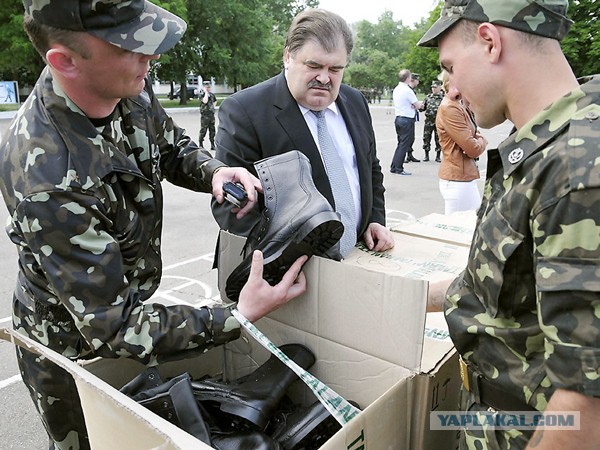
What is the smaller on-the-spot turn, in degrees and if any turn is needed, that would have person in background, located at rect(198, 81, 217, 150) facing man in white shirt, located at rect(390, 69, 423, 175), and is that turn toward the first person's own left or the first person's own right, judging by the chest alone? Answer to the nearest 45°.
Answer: approximately 45° to the first person's own left

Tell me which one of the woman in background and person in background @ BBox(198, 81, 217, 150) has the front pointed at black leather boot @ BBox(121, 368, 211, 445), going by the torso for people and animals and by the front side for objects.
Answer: the person in background

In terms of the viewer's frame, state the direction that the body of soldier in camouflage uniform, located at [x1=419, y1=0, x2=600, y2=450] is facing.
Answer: to the viewer's left

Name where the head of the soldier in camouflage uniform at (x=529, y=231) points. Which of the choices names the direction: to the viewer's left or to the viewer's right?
to the viewer's left

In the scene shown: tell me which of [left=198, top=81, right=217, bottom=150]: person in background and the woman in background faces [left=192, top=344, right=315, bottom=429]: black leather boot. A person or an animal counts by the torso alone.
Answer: the person in background

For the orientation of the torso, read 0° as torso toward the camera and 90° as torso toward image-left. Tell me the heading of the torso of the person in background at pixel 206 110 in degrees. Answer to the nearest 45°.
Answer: approximately 0°

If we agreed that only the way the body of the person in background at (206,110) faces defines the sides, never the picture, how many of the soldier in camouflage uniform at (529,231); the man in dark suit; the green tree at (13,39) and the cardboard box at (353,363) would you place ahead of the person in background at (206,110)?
3

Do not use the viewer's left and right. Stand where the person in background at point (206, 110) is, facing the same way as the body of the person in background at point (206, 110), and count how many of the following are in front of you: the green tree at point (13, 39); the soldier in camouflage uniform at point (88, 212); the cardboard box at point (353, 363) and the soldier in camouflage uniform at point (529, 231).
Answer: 3

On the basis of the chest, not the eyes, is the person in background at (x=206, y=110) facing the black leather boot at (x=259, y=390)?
yes
